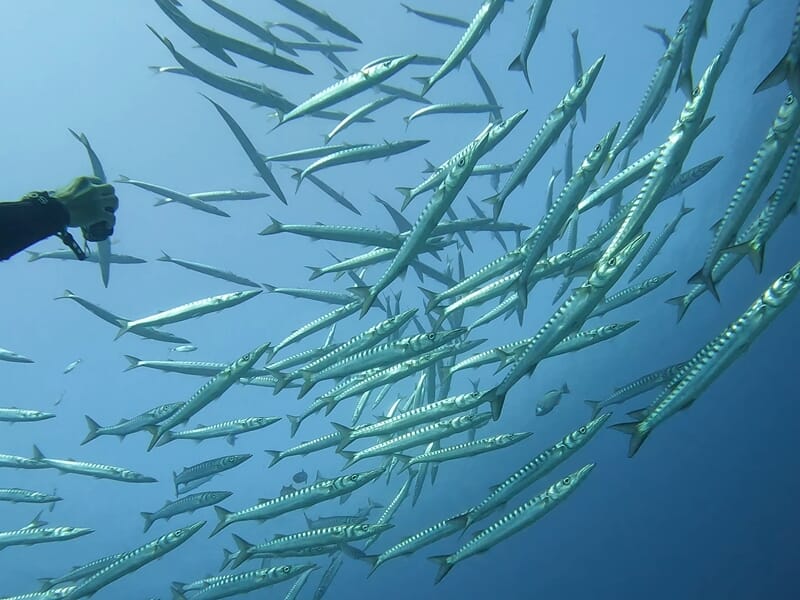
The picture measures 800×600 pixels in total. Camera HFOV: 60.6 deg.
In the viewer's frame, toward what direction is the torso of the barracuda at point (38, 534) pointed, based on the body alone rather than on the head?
to the viewer's right

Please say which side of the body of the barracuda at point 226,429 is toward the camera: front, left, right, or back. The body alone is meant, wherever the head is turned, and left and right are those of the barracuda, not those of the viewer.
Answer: right

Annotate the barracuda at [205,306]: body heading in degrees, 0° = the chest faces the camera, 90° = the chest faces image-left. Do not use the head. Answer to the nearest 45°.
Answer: approximately 270°

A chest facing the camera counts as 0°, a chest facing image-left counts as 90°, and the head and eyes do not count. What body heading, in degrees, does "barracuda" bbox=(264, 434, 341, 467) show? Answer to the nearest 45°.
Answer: approximately 270°

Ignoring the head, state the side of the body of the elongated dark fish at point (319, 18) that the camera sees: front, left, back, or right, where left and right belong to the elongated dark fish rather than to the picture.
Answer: right

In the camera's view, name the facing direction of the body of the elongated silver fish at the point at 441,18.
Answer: to the viewer's right

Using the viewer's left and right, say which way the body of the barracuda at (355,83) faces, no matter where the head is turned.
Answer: facing to the right of the viewer

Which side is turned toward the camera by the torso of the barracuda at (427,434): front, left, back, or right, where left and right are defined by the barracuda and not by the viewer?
right

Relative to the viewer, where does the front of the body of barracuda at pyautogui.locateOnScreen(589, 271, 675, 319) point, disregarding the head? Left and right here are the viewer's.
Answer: facing to the right of the viewer
